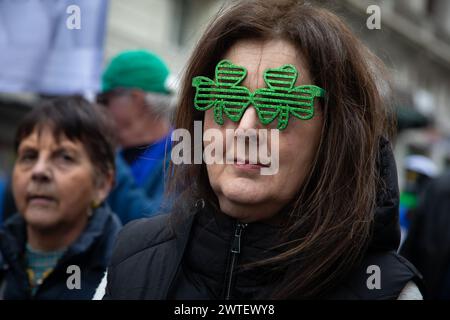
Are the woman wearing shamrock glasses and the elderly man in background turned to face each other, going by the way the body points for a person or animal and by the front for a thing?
no

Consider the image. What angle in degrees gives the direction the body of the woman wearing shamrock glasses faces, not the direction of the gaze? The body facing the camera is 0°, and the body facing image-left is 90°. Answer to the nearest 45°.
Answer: approximately 45°

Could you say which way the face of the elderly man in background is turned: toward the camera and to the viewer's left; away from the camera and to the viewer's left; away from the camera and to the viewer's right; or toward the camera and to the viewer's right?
toward the camera and to the viewer's left

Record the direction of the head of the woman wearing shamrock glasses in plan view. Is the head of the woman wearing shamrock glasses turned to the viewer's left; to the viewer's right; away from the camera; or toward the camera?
toward the camera

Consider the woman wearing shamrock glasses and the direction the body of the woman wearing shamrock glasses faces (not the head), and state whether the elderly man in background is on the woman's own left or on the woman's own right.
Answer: on the woman's own right

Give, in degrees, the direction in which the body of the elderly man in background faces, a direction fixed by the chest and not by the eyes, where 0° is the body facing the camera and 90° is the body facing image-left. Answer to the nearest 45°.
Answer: approximately 90°

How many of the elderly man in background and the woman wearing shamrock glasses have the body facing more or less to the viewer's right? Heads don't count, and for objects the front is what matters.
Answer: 0

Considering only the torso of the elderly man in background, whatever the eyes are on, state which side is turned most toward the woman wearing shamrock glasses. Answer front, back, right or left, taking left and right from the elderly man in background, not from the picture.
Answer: left
